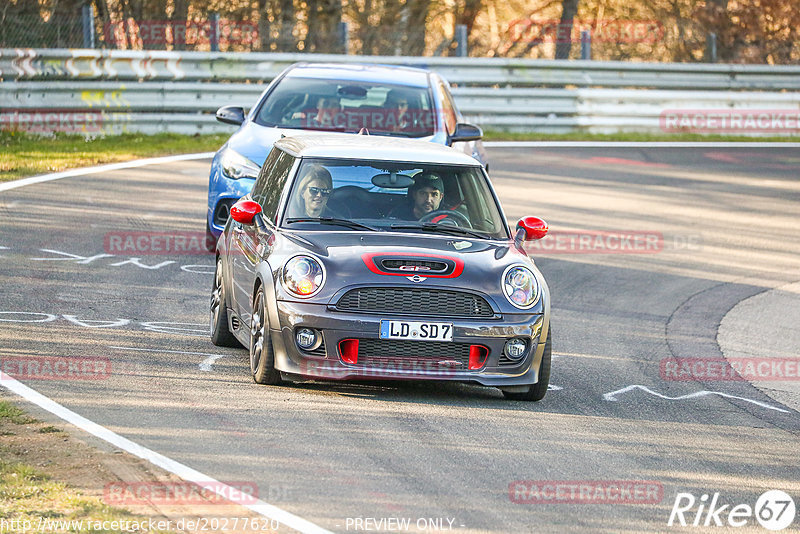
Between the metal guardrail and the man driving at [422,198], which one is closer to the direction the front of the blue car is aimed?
the man driving

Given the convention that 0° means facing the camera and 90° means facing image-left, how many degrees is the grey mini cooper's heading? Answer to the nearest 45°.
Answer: approximately 0°

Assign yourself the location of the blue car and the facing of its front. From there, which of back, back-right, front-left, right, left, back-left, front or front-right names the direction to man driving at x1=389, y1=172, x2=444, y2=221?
front-left

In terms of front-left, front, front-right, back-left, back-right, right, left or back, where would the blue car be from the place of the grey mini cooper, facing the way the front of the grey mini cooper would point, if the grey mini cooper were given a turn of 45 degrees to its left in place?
back-left

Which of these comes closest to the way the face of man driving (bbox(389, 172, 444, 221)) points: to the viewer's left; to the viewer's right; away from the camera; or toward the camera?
toward the camera

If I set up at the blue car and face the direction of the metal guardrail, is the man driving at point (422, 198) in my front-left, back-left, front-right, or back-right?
back-right

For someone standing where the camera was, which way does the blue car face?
facing the viewer and to the left of the viewer

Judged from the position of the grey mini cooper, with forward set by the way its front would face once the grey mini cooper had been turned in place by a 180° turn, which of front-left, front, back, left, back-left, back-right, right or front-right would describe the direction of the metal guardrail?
front
